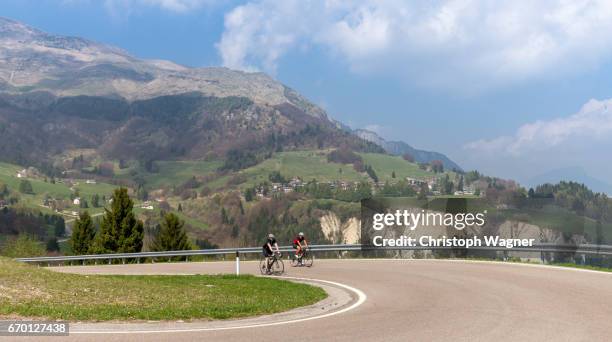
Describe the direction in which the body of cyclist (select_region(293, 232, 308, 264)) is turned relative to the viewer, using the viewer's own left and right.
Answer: facing the viewer and to the right of the viewer

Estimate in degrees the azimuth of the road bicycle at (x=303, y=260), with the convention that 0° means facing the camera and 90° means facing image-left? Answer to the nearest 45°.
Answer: approximately 315°

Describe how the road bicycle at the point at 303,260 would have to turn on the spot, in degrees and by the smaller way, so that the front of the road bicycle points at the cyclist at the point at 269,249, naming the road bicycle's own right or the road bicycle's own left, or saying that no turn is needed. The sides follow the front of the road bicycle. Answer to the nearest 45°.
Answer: approximately 45° to the road bicycle's own right

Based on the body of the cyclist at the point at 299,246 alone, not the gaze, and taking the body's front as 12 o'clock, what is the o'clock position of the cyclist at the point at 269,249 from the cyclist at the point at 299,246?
the cyclist at the point at 269,249 is roughly at 2 o'clock from the cyclist at the point at 299,246.
